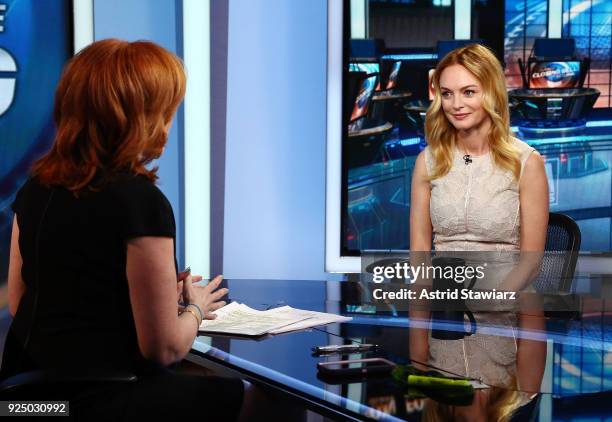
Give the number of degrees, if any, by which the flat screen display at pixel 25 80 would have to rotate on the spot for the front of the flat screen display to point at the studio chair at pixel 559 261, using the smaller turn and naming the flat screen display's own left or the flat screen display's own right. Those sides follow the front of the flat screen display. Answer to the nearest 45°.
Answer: approximately 45° to the flat screen display's own left

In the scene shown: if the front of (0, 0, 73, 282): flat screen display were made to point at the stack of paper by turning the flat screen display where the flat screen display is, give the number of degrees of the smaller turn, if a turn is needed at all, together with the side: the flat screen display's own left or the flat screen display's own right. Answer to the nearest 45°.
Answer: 0° — it already faces it

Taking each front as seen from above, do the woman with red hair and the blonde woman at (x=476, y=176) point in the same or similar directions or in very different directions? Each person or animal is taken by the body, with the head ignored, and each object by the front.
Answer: very different directions

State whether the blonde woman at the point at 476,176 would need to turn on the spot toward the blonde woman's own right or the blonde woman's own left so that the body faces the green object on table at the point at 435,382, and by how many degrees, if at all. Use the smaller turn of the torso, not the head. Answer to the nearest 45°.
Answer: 0° — they already face it

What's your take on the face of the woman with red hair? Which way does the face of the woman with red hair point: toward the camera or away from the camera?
away from the camera

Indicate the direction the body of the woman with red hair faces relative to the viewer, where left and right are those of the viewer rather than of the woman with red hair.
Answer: facing away from the viewer and to the right of the viewer

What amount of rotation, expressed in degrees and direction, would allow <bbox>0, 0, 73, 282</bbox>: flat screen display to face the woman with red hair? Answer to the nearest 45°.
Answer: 0° — it already faces them

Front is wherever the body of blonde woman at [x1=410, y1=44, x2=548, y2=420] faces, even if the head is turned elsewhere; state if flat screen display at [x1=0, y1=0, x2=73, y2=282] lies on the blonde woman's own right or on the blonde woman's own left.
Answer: on the blonde woman's own right

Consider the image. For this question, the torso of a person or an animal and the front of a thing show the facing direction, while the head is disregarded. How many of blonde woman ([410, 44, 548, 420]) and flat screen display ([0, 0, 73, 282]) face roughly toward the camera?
2
